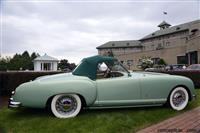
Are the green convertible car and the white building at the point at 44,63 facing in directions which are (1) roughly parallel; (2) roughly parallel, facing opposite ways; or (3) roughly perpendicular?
roughly perpendicular

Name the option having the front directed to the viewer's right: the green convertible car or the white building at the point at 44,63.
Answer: the green convertible car

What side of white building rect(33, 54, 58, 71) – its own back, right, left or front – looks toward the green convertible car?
front

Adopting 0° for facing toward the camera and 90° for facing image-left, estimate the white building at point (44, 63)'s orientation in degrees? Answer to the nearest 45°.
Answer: approximately 0°

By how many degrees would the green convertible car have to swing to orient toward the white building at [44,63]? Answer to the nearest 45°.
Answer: approximately 90° to its left

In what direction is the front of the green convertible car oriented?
to the viewer's right

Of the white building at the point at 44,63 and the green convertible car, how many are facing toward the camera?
1

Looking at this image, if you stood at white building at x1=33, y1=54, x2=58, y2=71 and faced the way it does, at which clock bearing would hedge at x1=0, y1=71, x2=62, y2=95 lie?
The hedge is roughly at 12 o'clock from the white building.
